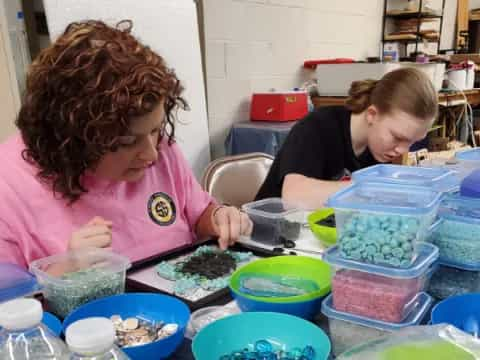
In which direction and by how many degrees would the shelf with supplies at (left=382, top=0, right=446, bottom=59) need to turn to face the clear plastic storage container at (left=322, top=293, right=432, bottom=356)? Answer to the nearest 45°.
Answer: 0° — it already faces it

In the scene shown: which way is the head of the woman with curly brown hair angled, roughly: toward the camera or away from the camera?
toward the camera

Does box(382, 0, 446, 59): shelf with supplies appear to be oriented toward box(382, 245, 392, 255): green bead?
yes

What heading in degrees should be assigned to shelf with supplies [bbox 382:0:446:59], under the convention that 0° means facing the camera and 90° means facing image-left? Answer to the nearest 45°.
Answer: approximately 0°

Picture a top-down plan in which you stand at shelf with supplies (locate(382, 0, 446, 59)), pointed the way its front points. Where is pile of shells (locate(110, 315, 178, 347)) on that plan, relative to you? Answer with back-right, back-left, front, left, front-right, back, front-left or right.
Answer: front

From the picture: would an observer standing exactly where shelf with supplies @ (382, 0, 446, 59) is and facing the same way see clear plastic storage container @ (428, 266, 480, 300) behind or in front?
in front

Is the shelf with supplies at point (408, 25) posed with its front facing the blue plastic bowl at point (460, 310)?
yes

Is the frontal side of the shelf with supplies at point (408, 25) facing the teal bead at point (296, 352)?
yes

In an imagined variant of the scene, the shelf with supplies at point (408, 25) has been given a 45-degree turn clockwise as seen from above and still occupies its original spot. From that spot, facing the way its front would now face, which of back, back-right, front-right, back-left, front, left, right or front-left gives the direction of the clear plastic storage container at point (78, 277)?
front-left

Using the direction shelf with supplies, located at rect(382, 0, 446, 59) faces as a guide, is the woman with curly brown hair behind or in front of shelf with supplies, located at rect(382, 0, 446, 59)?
in front

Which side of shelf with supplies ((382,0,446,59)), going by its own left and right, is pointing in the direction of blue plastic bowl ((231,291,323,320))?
front

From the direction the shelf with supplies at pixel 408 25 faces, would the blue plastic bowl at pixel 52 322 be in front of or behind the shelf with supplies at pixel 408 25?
in front

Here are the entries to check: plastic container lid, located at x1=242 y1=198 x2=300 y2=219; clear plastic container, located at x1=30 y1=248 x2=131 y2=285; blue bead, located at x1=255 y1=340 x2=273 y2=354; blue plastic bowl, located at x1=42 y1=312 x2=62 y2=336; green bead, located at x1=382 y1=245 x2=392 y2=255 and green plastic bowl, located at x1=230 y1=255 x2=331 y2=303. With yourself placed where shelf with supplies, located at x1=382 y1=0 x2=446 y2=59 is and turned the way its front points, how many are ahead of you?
6

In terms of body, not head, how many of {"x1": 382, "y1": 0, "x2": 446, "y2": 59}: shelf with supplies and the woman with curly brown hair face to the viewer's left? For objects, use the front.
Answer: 0

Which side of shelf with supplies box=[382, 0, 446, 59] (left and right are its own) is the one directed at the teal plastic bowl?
front

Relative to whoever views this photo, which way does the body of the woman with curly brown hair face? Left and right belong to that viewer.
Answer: facing the viewer and to the right of the viewer
